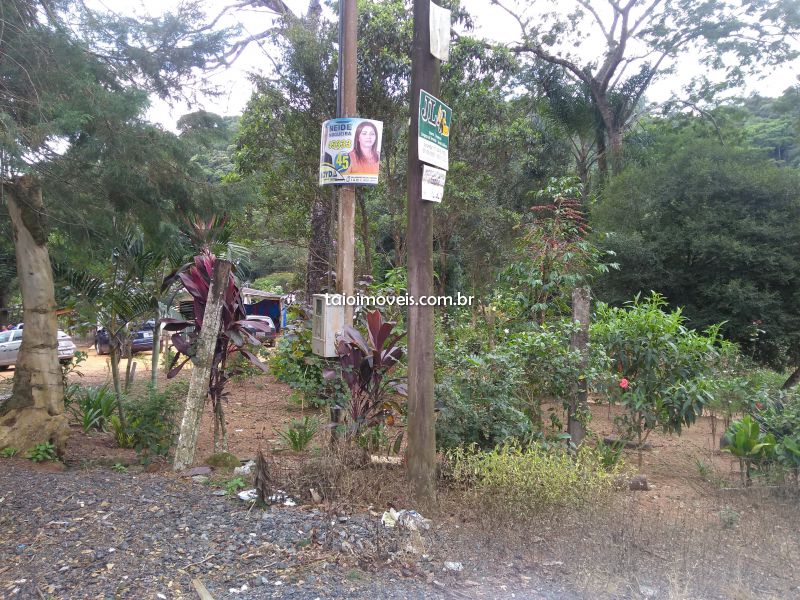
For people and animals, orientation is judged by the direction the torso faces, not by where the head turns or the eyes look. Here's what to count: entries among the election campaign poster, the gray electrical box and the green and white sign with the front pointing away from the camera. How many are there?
0

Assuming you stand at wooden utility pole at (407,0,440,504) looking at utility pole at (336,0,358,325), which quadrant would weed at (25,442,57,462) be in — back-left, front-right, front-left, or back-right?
front-left

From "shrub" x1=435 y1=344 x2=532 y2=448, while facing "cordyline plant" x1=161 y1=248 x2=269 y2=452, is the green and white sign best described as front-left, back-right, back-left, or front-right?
front-left

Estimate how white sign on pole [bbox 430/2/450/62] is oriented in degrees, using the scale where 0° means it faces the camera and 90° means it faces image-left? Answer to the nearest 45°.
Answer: approximately 315°

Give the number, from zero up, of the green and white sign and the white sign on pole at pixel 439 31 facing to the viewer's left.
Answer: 0

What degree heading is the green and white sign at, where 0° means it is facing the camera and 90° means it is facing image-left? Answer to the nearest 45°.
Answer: approximately 315°

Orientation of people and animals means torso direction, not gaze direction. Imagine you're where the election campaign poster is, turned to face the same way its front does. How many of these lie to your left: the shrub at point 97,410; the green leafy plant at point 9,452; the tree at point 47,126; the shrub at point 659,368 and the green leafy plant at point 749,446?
2

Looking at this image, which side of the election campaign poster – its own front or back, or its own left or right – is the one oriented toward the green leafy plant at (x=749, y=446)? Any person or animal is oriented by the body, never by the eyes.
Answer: left

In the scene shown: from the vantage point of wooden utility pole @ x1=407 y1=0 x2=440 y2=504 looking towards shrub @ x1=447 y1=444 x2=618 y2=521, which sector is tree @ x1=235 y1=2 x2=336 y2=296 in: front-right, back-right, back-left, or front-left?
back-left

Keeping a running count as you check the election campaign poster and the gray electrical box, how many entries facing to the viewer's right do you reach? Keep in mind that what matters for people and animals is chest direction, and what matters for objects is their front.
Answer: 0

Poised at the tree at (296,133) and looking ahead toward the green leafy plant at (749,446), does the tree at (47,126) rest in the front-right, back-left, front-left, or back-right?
front-right

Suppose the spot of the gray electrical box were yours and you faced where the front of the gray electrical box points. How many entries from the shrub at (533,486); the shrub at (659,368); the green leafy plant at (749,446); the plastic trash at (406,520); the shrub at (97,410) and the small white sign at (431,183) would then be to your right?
1

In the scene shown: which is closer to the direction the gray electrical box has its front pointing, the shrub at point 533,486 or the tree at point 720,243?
the shrub

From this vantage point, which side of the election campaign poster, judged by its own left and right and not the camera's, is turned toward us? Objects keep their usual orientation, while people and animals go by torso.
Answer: front

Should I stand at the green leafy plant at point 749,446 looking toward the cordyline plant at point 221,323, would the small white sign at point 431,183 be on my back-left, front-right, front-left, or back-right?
front-left

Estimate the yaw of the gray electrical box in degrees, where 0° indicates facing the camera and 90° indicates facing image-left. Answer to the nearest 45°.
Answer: approximately 45°
